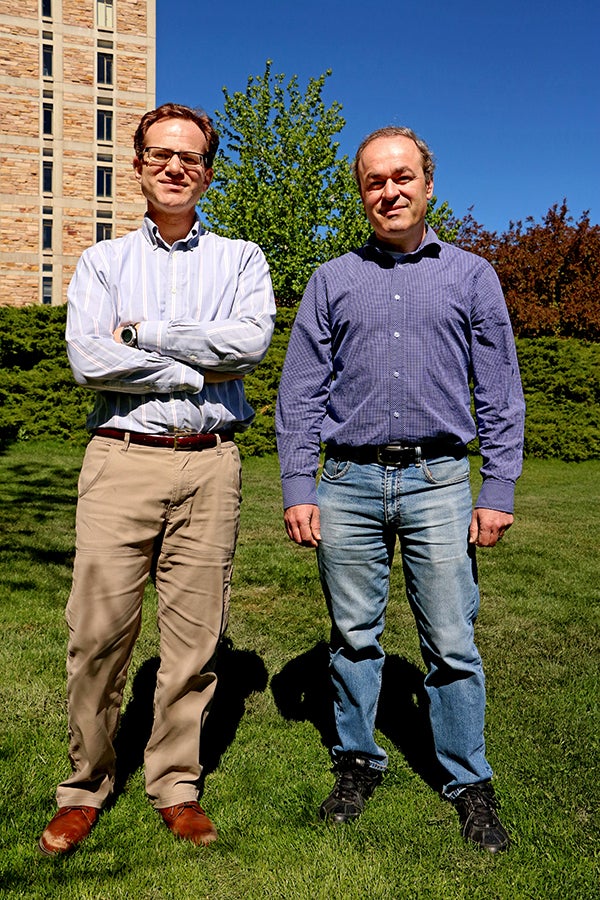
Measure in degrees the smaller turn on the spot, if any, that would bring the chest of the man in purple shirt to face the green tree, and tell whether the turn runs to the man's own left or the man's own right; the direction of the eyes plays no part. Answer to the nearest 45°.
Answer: approximately 180°

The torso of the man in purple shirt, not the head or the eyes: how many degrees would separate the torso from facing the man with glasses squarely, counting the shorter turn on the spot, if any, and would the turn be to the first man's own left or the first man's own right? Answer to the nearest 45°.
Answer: approximately 90° to the first man's own right

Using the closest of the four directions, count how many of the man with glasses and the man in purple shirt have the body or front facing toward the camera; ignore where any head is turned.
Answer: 2

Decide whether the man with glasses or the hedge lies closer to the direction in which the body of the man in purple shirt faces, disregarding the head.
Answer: the man with glasses

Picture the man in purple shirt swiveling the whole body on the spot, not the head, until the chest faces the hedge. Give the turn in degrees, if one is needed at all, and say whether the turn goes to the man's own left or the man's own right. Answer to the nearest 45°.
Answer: approximately 135° to the man's own right

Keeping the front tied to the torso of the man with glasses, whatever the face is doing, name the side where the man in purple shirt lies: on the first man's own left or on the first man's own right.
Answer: on the first man's own left

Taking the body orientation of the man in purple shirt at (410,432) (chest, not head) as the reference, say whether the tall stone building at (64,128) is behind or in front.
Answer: behind

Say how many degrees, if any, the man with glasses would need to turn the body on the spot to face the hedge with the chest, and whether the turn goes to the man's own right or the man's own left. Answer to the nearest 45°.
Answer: approximately 180°

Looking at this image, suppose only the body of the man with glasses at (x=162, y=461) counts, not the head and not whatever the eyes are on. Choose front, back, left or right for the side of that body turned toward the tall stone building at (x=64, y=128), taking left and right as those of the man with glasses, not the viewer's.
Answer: back

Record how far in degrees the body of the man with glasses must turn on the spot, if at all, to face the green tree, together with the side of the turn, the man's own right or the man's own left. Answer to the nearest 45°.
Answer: approximately 180°
